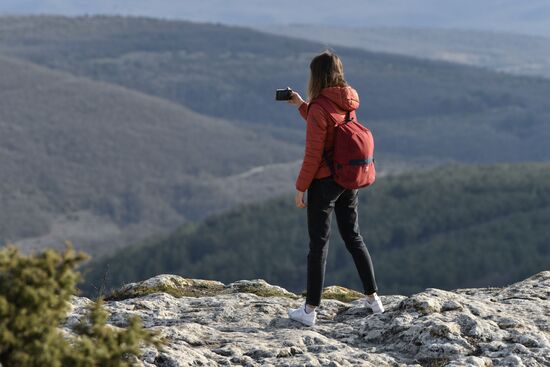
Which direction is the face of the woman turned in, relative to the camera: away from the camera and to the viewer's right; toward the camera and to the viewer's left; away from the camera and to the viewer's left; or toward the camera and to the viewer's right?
away from the camera and to the viewer's left

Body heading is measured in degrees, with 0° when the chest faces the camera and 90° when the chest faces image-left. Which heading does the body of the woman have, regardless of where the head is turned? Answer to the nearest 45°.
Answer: approximately 135°

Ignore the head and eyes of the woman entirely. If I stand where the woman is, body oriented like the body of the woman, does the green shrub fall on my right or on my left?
on my left
